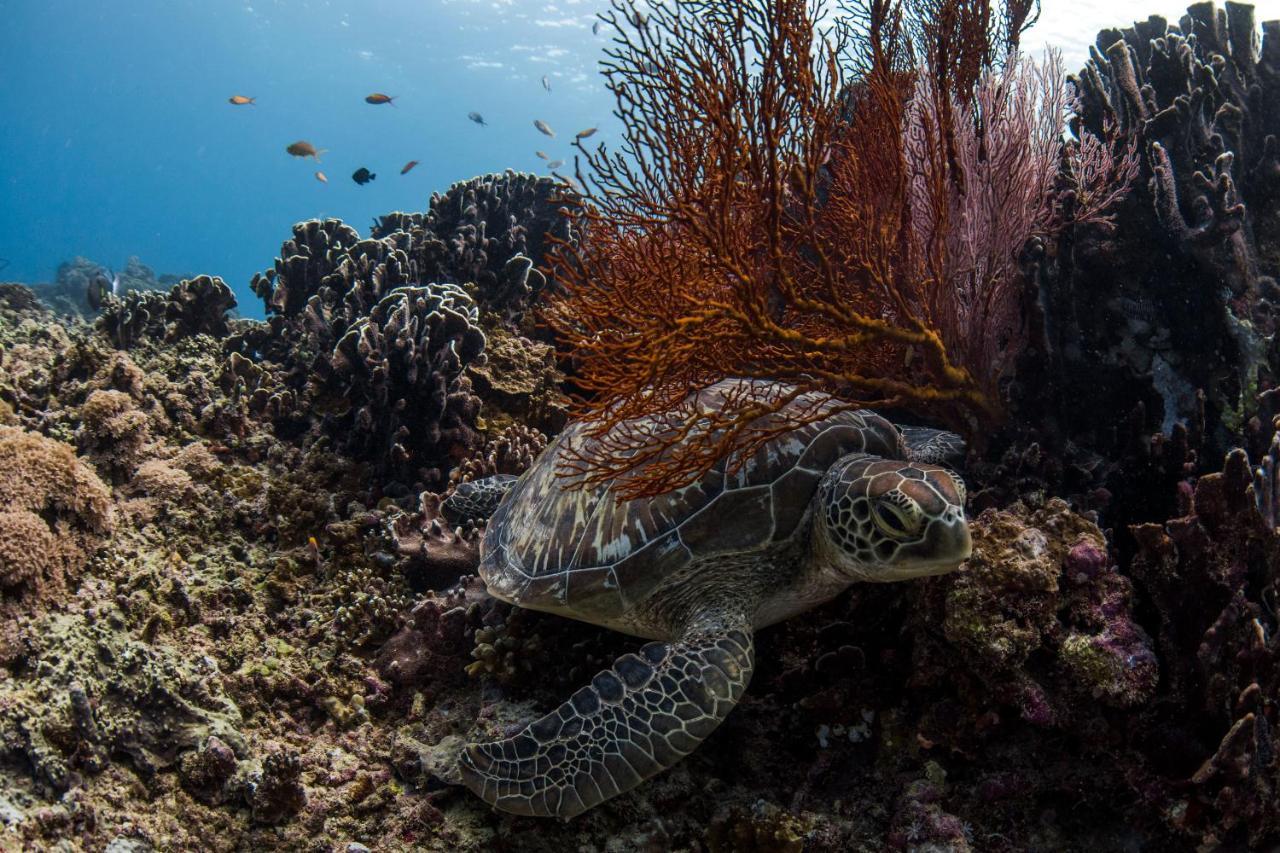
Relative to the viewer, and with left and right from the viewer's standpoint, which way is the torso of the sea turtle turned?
facing the viewer and to the right of the viewer

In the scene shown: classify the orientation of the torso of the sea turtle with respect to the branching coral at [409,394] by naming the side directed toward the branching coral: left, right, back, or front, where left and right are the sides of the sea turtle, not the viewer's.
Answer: back

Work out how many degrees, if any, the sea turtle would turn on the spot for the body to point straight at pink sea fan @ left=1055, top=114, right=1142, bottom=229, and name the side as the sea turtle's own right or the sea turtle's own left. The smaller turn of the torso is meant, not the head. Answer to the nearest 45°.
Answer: approximately 90° to the sea turtle's own left

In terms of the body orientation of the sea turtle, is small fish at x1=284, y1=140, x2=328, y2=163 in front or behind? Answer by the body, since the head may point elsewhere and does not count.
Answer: behind

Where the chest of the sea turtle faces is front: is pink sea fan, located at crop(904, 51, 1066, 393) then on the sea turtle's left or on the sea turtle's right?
on the sea turtle's left

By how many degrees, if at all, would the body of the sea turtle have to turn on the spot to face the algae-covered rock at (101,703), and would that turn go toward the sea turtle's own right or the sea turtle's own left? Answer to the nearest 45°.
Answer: approximately 135° to the sea turtle's own right
